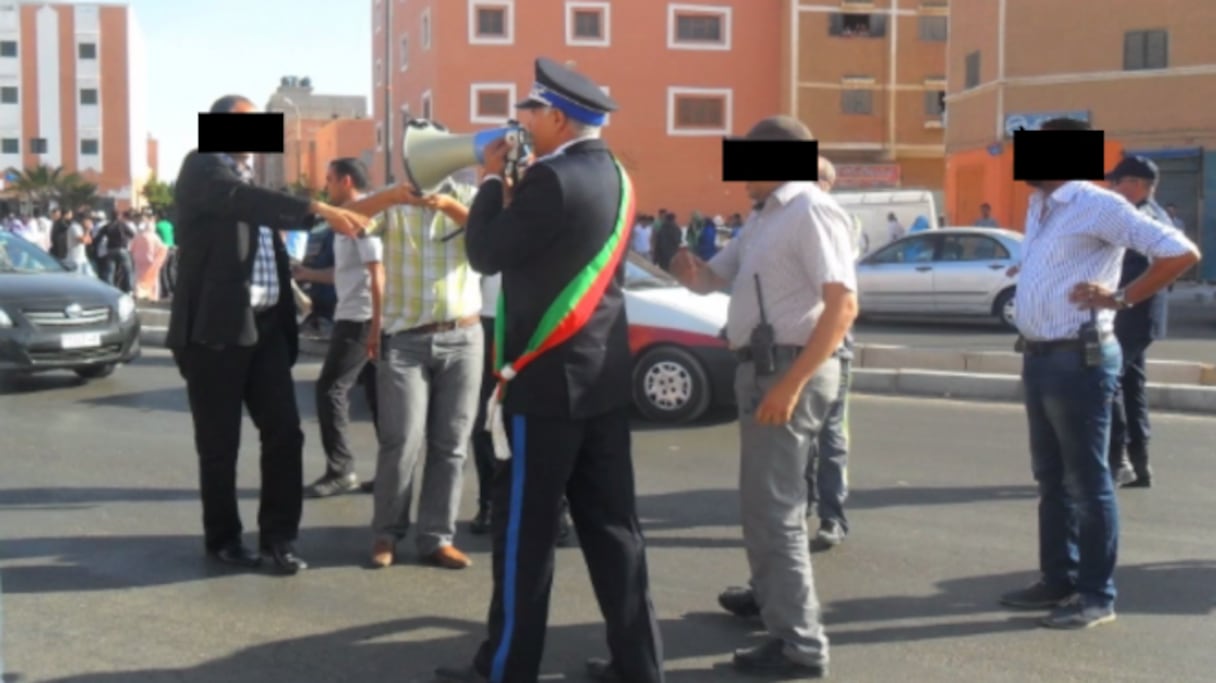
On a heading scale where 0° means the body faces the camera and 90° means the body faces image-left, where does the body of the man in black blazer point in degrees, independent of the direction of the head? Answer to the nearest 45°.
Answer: approximately 315°

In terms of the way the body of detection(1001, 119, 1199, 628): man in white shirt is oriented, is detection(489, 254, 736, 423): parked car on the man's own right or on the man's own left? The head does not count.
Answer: on the man's own right

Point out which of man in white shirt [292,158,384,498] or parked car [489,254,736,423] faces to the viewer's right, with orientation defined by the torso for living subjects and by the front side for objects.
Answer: the parked car

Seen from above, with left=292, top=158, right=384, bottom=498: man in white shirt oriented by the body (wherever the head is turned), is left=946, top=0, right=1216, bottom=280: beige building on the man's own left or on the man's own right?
on the man's own right

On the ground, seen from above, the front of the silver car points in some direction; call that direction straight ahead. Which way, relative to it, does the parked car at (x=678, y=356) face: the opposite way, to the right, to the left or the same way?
the opposite way

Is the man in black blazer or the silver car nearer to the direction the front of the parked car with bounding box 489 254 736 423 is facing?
the silver car

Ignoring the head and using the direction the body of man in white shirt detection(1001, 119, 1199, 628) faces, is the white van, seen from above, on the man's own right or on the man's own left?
on the man's own right

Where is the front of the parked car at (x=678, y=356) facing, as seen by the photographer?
facing to the right of the viewer

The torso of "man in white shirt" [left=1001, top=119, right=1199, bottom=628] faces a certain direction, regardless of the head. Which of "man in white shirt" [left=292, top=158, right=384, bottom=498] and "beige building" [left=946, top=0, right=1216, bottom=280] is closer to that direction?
the man in white shirt
